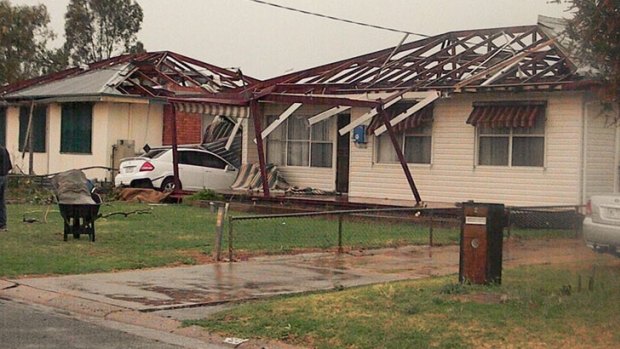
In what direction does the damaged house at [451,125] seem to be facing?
toward the camera

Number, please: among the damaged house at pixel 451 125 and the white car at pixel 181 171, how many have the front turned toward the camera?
1

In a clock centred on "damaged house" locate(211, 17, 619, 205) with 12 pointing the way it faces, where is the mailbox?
The mailbox is roughly at 12 o'clock from the damaged house.

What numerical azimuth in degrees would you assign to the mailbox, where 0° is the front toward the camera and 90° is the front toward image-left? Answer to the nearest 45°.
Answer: approximately 45°

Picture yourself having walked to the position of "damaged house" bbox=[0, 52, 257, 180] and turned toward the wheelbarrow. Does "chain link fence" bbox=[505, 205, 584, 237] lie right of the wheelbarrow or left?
left

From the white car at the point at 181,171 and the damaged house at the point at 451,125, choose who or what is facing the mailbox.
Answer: the damaged house
